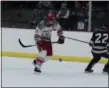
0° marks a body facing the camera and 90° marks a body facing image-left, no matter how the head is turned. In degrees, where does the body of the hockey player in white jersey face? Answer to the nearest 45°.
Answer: approximately 315°

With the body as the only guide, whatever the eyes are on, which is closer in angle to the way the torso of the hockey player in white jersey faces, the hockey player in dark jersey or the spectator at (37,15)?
the hockey player in dark jersey

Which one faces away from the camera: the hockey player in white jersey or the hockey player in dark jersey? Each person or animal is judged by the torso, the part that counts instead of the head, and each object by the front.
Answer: the hockey player in dark jersey

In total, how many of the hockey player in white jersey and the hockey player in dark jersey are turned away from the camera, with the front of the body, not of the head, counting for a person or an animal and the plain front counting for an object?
1

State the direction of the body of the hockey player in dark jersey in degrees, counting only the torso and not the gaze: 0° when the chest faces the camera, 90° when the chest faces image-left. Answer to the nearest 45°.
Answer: approximately 180°
